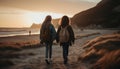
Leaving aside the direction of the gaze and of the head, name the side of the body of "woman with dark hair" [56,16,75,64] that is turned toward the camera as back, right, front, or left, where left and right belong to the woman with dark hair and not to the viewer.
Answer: back

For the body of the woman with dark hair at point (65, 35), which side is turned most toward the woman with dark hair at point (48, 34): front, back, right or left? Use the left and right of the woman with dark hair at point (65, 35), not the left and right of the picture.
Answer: left
